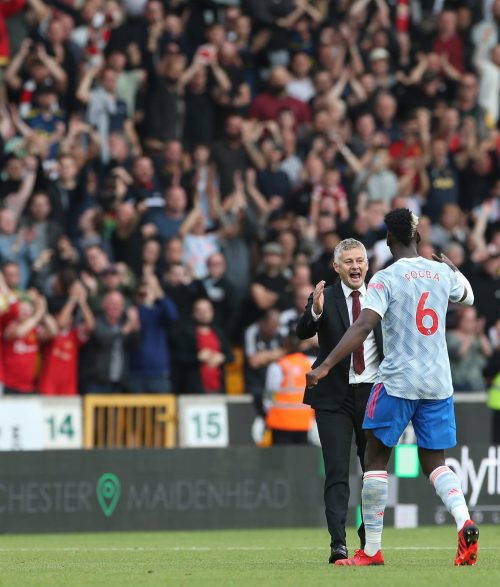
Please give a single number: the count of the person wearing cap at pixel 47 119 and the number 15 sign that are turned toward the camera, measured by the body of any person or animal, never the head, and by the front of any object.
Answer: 2

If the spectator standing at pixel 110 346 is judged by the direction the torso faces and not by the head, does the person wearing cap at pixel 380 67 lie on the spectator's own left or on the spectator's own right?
on the spectator's own left

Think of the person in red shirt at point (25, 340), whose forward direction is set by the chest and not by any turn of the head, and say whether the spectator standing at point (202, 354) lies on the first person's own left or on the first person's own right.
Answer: on the first person's own left

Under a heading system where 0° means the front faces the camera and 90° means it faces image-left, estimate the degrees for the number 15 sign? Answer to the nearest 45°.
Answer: approximately 0°

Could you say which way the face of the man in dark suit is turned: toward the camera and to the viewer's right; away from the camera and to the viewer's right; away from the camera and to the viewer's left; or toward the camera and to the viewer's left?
toward the camera and to the viewer's right

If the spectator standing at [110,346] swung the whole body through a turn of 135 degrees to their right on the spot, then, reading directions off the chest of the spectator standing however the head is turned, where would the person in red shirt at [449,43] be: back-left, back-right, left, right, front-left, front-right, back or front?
back-right
